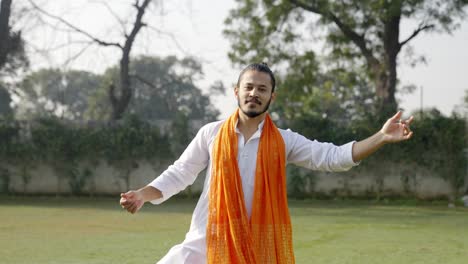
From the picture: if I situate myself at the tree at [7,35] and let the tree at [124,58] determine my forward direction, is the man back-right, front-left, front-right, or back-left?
front-right

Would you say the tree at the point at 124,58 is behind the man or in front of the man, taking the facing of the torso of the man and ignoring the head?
behind

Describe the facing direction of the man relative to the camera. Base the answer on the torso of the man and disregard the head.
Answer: toward the camera

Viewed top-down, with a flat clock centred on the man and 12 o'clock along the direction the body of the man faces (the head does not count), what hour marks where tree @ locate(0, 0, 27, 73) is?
The tree is roughly at 5 o'clock from the man.
